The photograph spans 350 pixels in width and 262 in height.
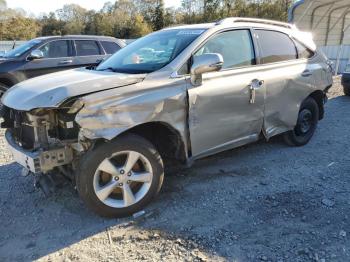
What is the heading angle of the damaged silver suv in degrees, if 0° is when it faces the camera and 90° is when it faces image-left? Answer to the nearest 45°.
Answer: approximately 45°

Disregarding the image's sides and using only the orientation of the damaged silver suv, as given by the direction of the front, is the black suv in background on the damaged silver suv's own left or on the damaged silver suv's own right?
on the damaged silver suv's own right

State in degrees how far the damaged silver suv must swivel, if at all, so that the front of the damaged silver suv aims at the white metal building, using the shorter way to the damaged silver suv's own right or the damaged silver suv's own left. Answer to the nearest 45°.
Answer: approximately 180°
